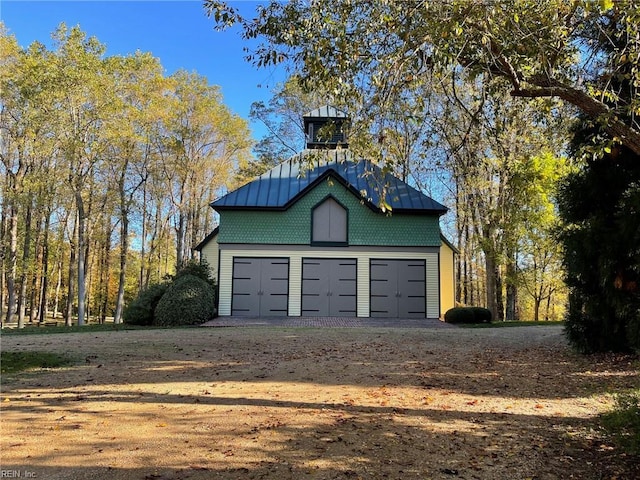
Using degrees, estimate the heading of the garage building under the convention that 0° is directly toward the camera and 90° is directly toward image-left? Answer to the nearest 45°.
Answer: approximately 0°

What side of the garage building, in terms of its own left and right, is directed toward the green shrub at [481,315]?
left

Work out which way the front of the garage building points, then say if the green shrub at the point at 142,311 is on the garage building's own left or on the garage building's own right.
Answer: on the garage building's own right

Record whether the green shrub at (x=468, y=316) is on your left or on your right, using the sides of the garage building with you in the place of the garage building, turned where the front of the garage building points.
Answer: on your left

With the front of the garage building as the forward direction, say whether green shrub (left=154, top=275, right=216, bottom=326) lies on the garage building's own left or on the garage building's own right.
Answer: on the garage building's own right
